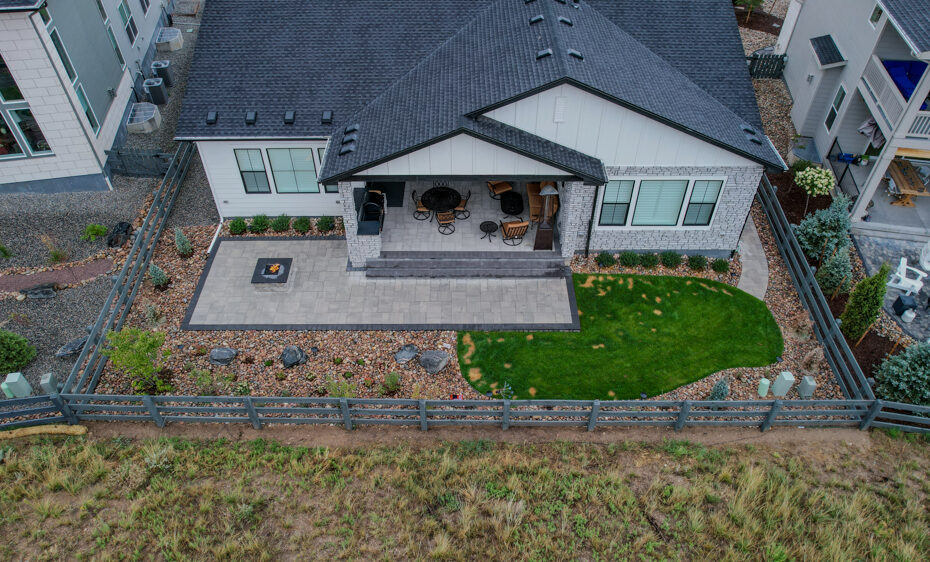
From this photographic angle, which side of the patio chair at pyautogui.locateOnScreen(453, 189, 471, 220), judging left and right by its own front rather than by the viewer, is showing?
left

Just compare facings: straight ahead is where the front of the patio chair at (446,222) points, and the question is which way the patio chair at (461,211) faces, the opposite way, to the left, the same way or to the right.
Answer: to the left

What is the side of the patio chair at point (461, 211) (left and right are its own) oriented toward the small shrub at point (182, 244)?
front

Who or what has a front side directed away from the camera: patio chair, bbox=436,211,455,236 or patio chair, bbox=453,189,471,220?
patio chair, bbox=436,211,455,236

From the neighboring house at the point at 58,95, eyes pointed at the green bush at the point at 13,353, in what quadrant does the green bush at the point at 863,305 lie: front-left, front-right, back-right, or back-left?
front-left

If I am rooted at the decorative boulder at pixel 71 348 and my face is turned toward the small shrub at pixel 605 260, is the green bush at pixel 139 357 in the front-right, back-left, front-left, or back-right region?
front-right

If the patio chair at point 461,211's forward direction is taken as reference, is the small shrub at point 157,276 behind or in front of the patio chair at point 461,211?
in front

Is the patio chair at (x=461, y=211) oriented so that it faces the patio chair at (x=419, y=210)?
yes

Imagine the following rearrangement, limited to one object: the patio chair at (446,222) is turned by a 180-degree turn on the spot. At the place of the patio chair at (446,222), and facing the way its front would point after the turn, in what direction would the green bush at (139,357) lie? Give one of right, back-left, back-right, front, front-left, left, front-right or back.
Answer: front-right

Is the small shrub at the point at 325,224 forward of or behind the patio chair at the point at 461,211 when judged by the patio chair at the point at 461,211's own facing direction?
forward

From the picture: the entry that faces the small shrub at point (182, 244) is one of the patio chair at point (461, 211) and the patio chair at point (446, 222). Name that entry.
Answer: the patio chair at point (461, 211)

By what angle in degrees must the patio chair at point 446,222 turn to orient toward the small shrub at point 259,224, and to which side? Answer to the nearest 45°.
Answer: approximately 90° to its left

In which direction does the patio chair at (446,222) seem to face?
away from the camera

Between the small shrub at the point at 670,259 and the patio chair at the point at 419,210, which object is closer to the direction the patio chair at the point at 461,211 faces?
the patio chair

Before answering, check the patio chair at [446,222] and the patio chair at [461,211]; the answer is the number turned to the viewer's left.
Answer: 1

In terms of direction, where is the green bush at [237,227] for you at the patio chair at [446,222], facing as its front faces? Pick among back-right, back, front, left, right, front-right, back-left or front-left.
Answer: left

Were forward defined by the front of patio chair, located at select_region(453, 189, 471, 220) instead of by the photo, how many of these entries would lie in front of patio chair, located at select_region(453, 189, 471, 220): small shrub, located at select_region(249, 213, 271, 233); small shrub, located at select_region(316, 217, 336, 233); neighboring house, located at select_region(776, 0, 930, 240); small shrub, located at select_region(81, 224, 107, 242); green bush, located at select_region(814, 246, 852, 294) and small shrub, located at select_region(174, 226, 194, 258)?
4

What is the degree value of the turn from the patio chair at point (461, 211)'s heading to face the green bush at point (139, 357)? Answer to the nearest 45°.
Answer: approximately 45° to its left
